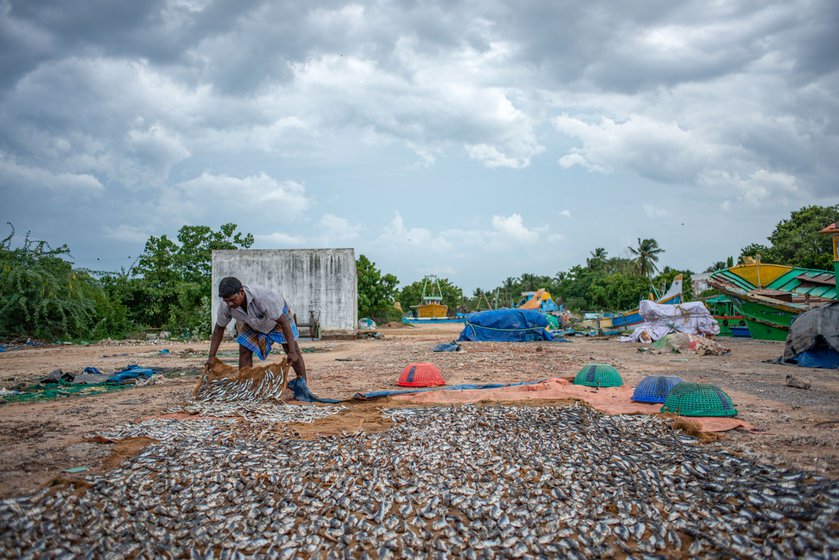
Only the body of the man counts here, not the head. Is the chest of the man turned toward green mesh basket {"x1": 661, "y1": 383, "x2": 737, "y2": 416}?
no

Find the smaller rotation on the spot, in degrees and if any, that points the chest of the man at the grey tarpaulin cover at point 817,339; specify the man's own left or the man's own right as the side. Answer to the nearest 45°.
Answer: approximately 135° to the man's own left

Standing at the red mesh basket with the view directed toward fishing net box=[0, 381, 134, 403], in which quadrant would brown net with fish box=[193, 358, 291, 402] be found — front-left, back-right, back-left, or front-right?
front-left

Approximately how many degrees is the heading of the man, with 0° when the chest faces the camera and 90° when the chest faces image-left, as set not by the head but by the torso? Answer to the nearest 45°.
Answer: approximately 45°

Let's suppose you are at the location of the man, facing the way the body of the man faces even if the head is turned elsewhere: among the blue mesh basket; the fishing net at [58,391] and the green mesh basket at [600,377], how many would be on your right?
1

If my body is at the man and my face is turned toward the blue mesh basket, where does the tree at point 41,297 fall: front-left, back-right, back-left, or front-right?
back-left

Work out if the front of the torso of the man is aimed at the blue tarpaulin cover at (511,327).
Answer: no

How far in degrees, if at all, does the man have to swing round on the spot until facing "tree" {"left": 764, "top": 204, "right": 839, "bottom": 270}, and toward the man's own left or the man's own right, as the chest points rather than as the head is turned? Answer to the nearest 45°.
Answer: approximately 180°

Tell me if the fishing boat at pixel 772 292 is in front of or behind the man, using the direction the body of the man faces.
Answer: behind

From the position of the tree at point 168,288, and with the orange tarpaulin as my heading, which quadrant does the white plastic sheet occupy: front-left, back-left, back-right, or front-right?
front-left

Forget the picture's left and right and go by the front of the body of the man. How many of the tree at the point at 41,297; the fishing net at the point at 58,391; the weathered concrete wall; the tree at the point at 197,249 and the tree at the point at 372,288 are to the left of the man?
0

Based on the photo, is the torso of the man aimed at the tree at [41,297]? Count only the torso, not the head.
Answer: no
